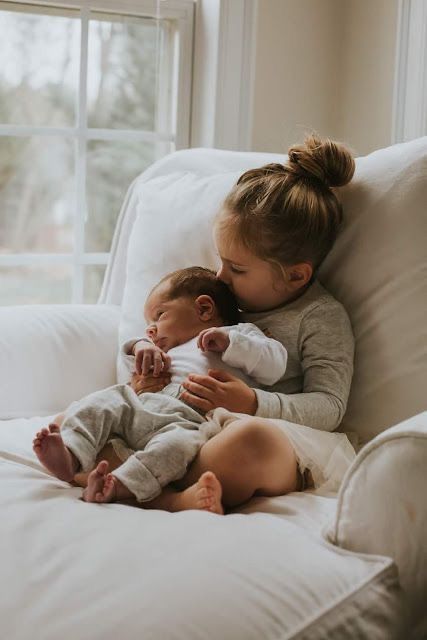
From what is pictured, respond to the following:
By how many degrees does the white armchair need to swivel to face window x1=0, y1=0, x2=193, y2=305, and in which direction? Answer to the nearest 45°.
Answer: approximately 135° to its right

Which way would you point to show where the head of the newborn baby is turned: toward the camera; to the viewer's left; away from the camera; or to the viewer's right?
to the viewer's left

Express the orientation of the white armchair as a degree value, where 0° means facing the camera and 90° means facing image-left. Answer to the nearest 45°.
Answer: approximately 45°
